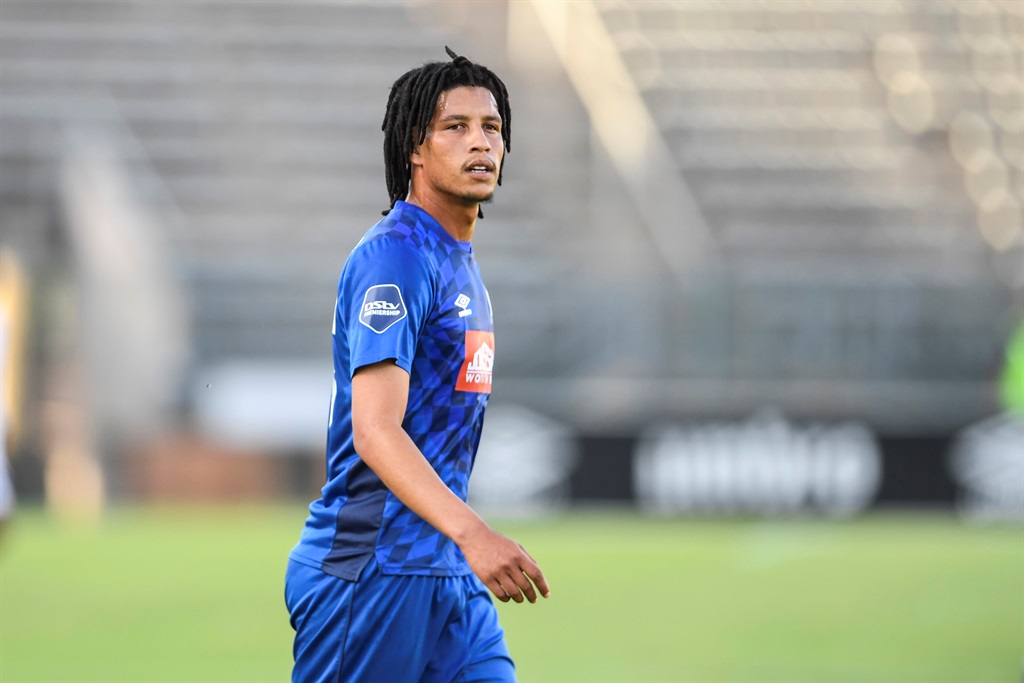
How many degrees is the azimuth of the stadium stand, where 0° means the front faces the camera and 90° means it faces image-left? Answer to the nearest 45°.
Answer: approximately 0°

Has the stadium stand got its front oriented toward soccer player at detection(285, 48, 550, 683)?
yes
